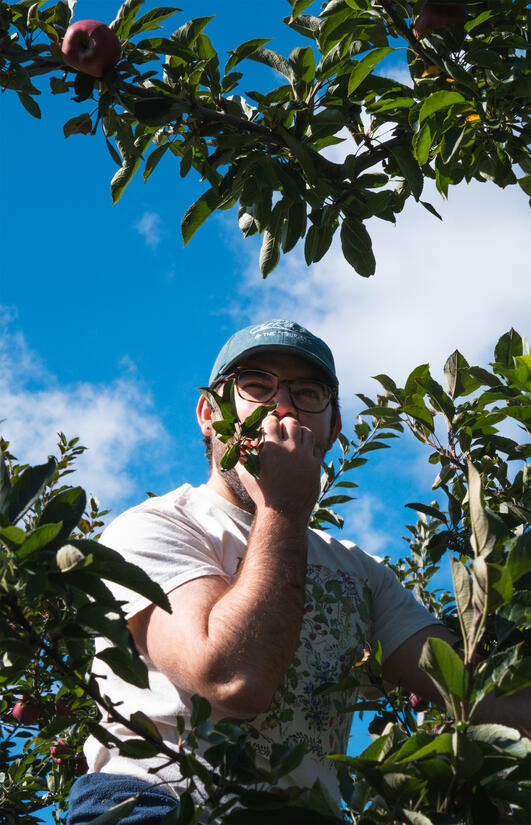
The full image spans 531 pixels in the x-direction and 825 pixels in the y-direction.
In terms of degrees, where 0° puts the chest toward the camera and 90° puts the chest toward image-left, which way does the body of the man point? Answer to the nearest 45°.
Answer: approximately 315°
